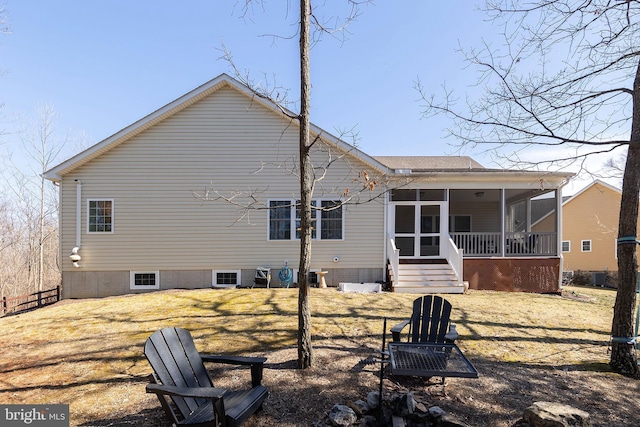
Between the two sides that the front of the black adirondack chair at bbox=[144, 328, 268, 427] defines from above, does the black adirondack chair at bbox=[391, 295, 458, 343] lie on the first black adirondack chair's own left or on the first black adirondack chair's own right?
on the first black adirondack chair's own left

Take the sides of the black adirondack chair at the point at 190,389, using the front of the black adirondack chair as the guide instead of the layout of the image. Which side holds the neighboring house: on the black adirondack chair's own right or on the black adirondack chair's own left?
on the black adirondack chair's own left

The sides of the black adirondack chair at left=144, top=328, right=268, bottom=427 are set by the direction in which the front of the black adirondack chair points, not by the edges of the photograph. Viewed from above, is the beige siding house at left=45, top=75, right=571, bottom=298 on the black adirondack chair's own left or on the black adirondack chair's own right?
on the black adirondack chair's own left

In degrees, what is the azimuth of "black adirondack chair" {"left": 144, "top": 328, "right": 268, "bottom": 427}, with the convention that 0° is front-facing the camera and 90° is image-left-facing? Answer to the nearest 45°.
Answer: approximately 315°
